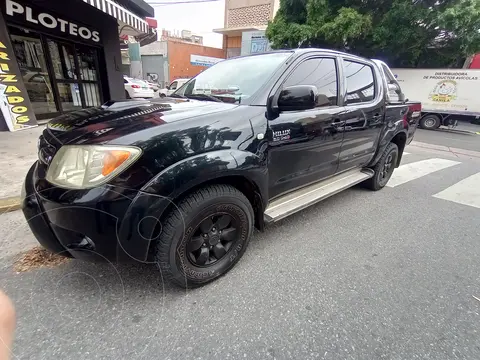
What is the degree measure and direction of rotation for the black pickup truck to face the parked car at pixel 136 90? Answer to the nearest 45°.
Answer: approximately 135° to its right

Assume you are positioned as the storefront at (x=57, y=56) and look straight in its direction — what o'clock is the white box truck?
The white box truck is roughly at 11 o'clock from the storefront.

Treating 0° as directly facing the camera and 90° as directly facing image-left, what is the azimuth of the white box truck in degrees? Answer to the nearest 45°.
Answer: approximately 270°

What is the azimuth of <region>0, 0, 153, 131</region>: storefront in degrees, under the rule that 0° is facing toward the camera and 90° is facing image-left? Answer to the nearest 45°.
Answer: approximately 315°

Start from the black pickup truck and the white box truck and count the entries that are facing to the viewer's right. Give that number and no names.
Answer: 1

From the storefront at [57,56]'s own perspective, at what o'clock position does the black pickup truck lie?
The black pickup truck is roughly at 1 o'clock from the storefront.

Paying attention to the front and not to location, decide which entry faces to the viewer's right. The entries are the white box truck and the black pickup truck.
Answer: the white box truck

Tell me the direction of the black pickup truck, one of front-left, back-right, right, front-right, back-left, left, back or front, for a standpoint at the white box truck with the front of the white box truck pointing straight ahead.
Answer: right

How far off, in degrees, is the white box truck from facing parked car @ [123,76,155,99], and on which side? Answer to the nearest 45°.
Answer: approximately 135° to its right

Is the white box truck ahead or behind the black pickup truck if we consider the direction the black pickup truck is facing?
behind

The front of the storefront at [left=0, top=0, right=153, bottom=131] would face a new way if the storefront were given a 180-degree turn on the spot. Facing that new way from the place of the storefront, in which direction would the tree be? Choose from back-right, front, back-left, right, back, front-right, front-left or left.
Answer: back-right

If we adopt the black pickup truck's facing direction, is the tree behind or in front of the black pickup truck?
behind

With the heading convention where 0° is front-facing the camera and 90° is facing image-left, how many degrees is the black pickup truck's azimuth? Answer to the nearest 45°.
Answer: approximately 45°
